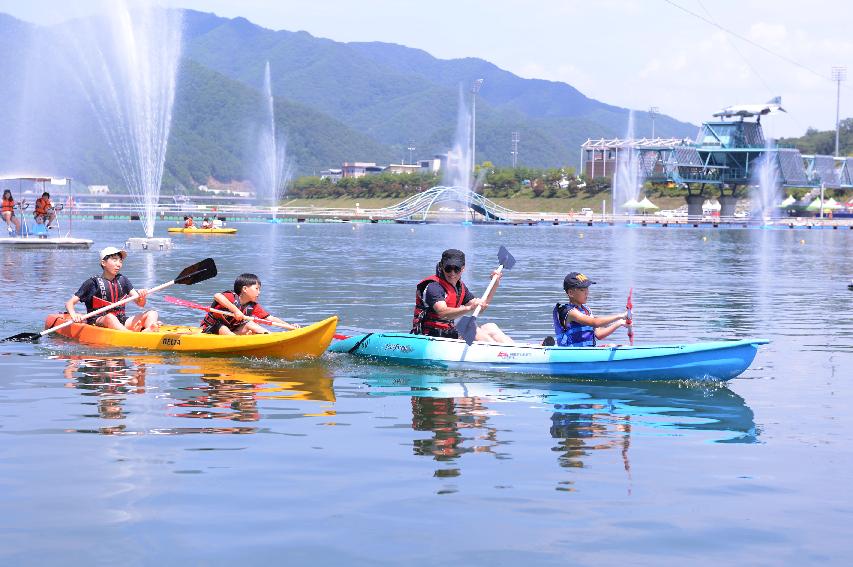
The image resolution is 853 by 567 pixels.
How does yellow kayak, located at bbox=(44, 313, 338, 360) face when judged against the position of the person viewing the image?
facing to the right of the viewer

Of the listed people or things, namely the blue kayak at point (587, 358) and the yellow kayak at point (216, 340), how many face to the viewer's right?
2

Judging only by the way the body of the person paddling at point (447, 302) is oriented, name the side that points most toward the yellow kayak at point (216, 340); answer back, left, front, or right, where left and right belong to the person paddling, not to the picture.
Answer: back

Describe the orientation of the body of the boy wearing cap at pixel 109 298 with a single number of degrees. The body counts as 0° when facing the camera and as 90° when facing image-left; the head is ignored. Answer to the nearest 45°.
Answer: approximately 315°

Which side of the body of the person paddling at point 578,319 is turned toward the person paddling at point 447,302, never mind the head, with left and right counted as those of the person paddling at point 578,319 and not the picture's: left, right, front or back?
back

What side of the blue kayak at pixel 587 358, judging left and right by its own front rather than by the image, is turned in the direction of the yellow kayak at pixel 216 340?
back

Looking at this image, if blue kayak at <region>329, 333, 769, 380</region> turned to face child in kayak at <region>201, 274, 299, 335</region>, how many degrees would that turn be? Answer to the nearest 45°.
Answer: approximately 180°

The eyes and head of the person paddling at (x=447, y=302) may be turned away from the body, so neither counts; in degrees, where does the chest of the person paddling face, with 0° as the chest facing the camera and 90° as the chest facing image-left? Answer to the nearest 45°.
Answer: approximately 315°

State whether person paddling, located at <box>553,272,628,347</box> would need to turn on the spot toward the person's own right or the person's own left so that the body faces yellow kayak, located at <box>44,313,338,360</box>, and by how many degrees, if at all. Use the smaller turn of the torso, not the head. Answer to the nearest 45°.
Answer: approximately 180°

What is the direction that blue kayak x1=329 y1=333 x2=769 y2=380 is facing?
to the viewer's right

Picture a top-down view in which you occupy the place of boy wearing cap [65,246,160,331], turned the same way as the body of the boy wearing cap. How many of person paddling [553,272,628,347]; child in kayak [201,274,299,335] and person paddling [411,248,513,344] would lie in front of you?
3

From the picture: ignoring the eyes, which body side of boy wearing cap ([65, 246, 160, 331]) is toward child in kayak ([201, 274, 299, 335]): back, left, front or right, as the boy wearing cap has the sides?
front

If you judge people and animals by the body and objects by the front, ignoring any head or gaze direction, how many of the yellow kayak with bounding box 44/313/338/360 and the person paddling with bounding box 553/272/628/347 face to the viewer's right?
2

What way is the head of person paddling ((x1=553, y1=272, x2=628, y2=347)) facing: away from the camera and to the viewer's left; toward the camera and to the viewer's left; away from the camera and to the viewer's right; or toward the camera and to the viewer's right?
toward the camera and to the viewer's right

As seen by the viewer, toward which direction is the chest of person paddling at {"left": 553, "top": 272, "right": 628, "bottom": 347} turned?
to the viewer's right
